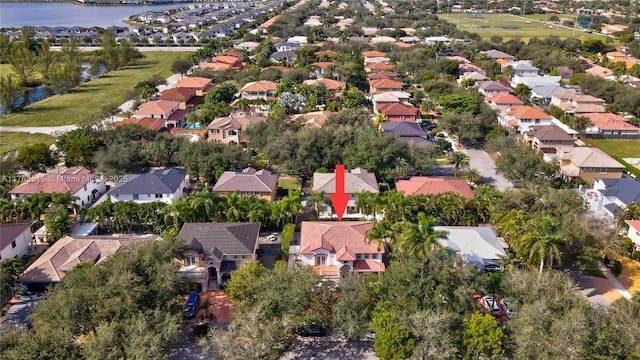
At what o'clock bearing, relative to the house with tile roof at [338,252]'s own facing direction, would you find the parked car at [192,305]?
The parked car is roughly at 2 o'clock from the house with tile roof.

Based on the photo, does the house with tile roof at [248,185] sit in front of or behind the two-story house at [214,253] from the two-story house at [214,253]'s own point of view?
behind

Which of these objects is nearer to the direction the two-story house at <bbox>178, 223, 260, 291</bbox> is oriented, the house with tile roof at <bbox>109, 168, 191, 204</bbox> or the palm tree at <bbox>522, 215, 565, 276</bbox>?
the palm tree

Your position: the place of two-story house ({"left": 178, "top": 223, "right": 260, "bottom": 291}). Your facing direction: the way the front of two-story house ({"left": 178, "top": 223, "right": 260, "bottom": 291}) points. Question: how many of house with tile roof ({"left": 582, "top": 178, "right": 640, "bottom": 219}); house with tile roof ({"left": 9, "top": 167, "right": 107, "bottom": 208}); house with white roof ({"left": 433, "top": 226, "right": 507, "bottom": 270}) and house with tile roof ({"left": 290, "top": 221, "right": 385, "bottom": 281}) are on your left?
3

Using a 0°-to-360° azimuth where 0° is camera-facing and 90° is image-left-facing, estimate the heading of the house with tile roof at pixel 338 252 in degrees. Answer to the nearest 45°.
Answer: approximately 0°

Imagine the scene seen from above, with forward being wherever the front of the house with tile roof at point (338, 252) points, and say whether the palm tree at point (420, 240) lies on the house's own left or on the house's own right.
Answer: on the house's own left

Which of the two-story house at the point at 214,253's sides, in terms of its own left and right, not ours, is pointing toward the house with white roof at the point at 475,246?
left

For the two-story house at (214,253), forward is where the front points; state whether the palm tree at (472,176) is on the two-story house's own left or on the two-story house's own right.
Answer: on the two-story house's own left

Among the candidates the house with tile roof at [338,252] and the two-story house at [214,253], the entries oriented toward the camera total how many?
2

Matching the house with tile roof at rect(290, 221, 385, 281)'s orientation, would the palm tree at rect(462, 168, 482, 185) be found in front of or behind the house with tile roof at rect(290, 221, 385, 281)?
behind

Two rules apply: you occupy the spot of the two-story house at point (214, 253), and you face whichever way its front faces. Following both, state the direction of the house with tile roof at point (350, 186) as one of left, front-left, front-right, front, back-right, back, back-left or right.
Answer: back-left

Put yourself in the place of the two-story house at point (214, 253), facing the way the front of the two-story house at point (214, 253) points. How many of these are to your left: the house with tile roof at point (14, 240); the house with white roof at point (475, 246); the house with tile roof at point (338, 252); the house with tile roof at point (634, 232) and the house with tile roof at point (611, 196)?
4
